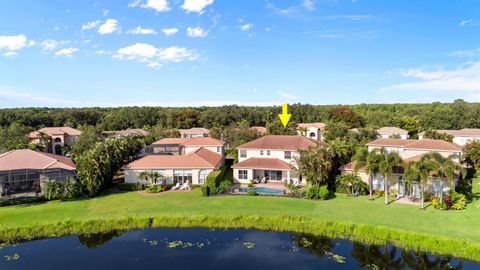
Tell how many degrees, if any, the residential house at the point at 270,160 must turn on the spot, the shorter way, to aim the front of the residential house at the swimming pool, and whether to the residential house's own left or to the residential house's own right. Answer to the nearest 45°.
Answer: approximately 180°

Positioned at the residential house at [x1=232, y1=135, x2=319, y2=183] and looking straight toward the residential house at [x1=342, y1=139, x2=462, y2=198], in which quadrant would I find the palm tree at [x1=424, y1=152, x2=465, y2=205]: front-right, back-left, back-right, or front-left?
front-right

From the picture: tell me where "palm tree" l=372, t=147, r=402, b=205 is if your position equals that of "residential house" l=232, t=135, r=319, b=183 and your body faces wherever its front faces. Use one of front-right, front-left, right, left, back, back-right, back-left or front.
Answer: back-right

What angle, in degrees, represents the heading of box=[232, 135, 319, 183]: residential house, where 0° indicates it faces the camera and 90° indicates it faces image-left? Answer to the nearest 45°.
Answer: approximately 180°

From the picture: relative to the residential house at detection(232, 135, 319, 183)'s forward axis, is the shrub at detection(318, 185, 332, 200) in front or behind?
behind

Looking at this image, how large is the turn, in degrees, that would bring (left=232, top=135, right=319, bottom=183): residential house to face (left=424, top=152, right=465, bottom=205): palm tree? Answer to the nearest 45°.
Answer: approximately 135° to its right

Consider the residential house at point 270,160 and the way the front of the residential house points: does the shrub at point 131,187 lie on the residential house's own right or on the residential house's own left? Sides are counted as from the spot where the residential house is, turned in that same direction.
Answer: on the residential house's own left

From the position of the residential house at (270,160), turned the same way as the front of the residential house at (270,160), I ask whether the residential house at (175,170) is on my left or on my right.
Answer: on my left

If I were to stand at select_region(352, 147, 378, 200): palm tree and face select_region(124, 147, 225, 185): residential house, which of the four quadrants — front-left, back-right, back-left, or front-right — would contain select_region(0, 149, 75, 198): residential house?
front-left

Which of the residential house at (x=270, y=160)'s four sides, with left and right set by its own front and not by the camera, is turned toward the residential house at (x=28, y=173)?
left
